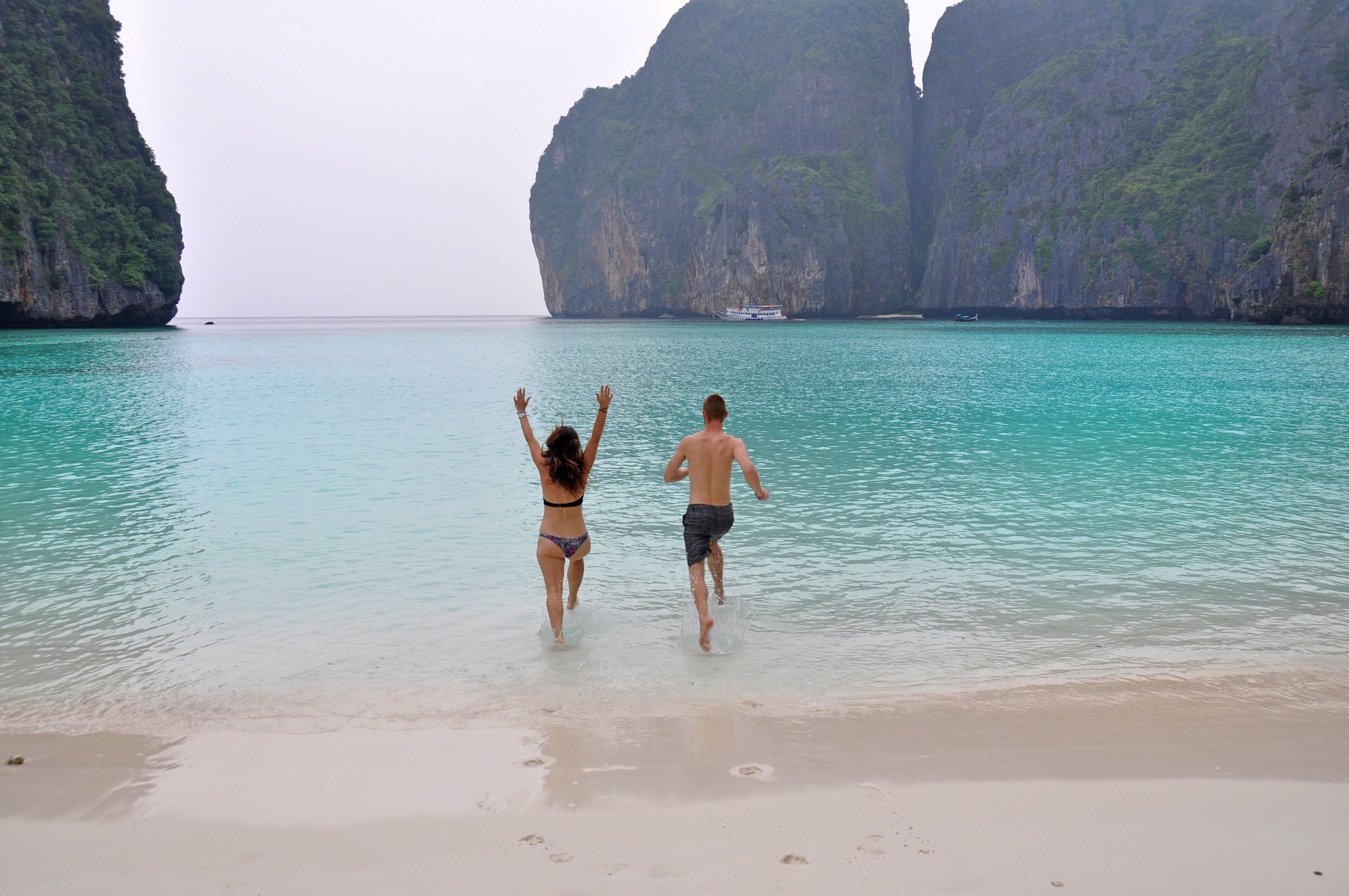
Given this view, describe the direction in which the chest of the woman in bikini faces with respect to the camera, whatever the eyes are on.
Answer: away from the camera

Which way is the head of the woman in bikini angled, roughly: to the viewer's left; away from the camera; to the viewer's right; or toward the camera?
away from the camera
